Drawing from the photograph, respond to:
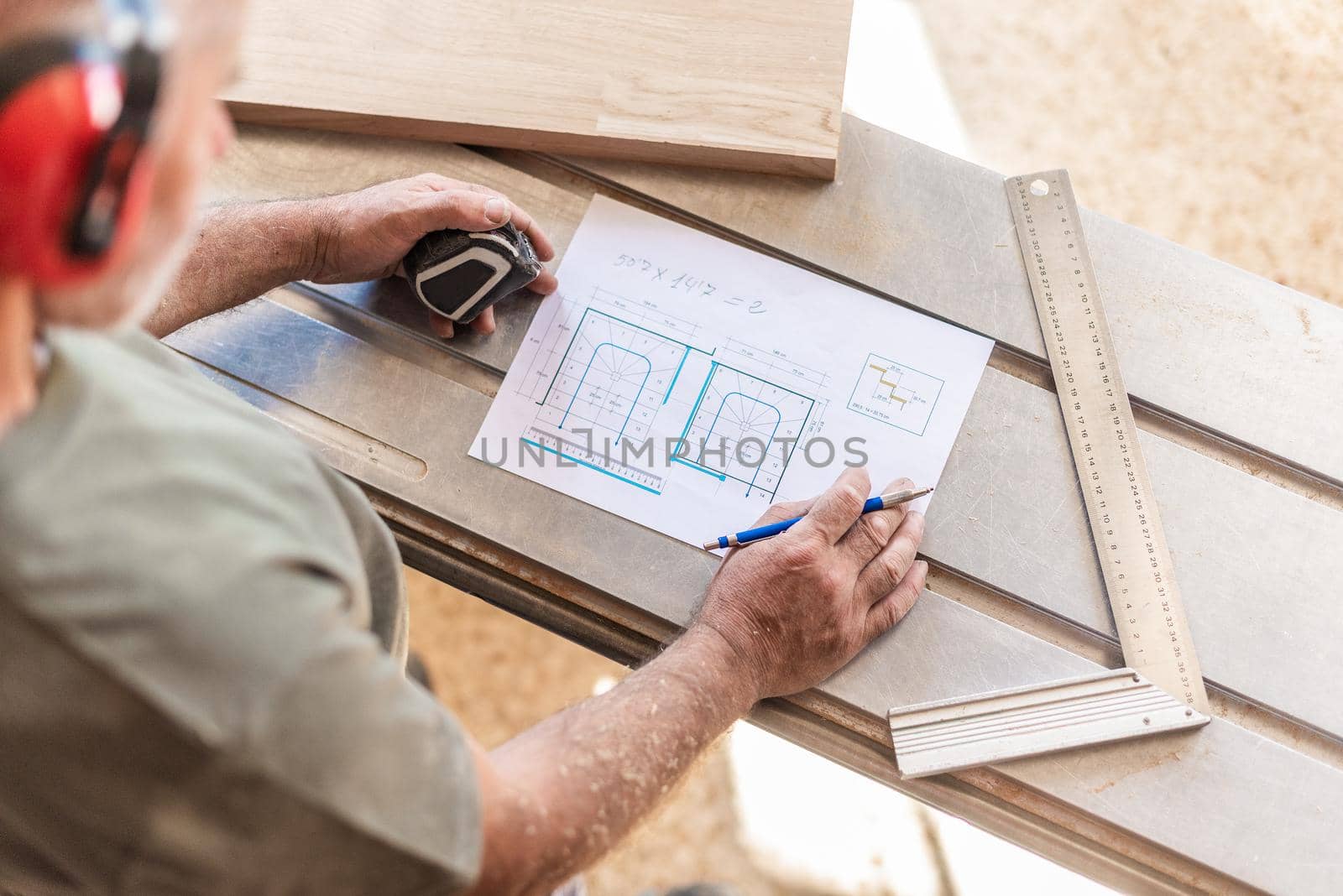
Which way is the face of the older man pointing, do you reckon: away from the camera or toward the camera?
away from the camera

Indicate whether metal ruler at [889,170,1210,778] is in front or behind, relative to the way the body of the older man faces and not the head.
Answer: in front

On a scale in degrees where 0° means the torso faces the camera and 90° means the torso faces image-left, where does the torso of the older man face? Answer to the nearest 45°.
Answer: approximately 225°
